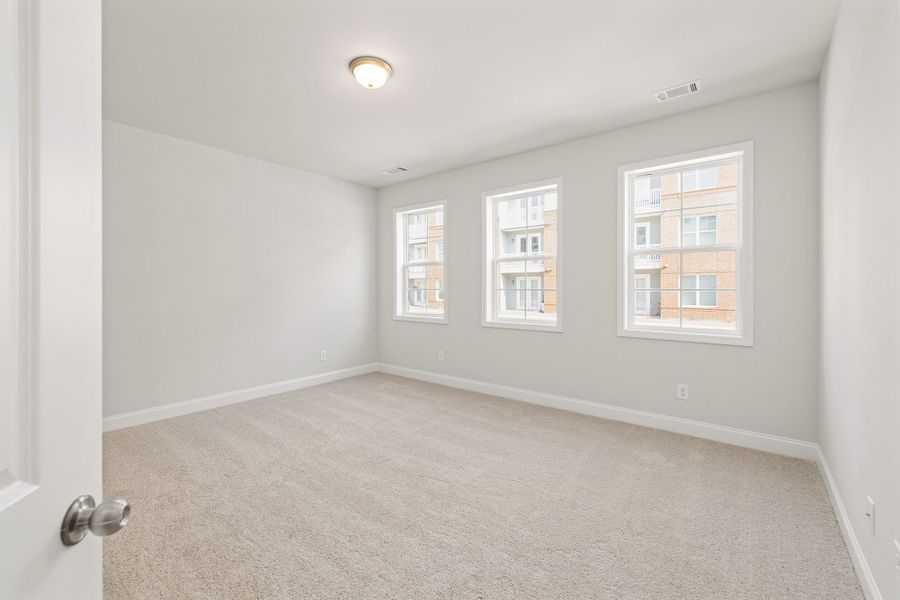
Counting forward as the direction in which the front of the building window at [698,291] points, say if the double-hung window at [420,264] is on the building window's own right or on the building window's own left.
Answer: on the building window's own right

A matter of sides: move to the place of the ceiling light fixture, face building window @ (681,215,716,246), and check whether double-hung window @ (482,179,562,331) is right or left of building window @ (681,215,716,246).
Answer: left

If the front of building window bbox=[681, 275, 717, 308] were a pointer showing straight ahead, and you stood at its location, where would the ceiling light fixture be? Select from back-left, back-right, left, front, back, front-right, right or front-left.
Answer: front-right

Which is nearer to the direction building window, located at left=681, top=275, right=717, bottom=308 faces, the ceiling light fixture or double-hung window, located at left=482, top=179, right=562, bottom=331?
the ceiling light fixture

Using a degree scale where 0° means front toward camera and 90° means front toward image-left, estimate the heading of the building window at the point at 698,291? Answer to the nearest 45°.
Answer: approximately 0°

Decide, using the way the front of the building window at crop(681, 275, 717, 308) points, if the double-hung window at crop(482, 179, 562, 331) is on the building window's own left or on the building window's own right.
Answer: on the building window's own right
